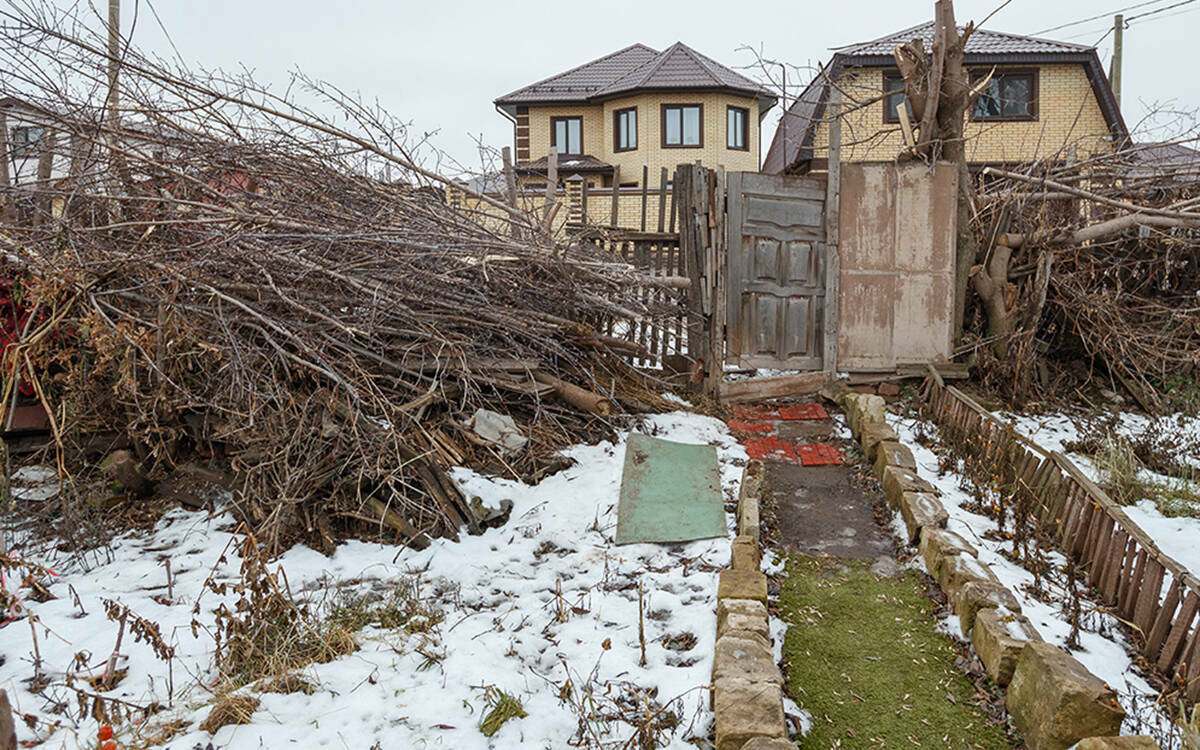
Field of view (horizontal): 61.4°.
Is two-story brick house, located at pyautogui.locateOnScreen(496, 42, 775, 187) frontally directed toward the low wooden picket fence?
yes

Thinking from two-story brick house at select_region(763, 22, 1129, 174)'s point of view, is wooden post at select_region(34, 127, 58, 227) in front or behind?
in front

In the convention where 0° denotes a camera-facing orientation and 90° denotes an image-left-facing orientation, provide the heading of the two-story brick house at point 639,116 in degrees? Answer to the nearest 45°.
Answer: approximately 0°

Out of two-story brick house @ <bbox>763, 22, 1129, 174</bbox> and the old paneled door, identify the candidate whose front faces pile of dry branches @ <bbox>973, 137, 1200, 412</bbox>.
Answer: the two-story brick house

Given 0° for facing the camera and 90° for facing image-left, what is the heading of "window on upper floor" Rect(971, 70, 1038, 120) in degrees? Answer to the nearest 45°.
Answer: approximately 0°

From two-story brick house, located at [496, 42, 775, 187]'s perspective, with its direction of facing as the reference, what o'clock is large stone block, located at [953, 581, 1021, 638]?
The large stone block is roughly at 12 o'clock from the two-story brick house.

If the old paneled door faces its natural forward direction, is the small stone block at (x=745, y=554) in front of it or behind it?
in front

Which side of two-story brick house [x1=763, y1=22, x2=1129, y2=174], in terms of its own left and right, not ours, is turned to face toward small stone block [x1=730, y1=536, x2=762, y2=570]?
front

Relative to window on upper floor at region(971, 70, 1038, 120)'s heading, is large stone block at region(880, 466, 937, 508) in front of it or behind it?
in front

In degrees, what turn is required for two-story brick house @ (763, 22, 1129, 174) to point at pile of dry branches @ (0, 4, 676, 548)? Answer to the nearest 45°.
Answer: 0° — it already faces it

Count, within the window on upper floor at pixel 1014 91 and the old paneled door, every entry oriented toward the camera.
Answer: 2

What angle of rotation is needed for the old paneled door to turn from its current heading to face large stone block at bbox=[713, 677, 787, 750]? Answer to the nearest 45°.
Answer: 0° — it already faces it
